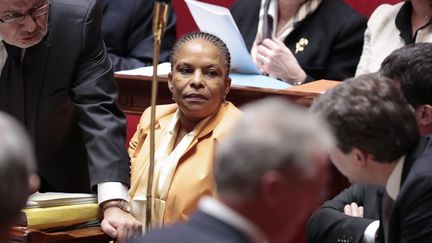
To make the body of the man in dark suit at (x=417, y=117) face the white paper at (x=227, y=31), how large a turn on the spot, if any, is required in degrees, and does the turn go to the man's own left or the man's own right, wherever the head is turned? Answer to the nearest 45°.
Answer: approximately 90° to the man's own right

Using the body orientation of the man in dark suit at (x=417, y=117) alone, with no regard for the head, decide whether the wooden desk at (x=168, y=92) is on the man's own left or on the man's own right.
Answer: on the man's own right

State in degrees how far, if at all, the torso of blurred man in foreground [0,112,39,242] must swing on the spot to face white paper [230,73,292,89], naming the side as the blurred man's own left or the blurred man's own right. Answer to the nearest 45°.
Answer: approximately 45° to the blurred man's own right

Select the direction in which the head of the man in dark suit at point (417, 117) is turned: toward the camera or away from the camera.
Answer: away from the camera

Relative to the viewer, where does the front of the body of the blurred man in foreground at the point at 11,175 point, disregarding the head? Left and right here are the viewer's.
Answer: facing away from the viewer
